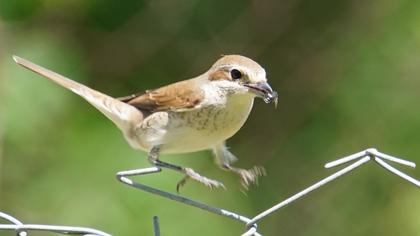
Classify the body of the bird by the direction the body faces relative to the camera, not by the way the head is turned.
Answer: to the viewer's right
